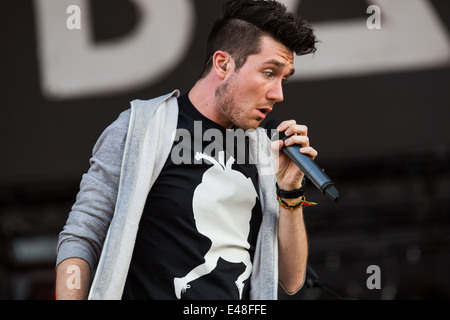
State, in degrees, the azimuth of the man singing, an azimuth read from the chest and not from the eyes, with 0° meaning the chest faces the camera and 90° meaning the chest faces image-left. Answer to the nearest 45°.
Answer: approximately 315°
